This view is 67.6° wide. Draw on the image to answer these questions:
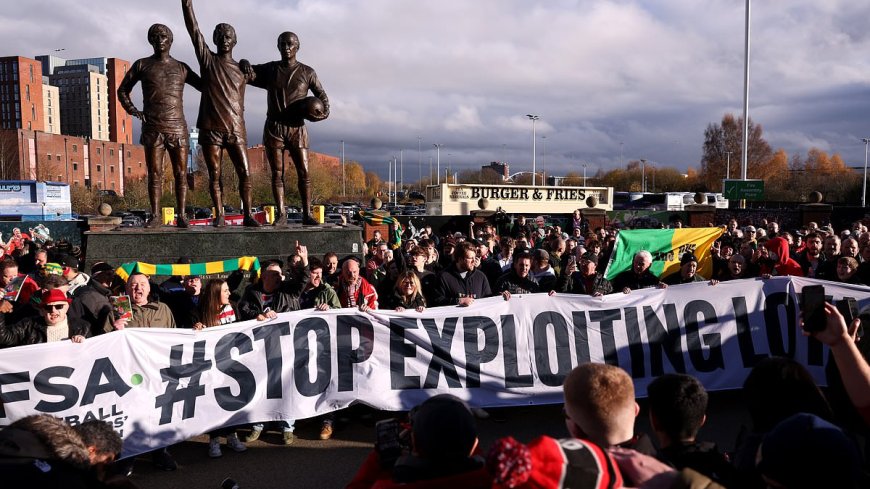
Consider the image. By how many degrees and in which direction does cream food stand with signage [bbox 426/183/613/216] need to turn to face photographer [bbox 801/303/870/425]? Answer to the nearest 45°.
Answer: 0° — it already faces them

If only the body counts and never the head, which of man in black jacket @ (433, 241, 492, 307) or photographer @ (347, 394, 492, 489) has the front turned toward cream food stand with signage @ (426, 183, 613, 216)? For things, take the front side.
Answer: the photographer

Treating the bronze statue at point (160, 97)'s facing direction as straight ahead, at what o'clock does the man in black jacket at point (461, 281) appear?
The man in black jacket is roughly at 11 o'clock from the bronze statue.

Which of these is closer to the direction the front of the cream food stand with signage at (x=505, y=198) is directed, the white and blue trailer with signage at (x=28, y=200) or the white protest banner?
the white protest banner

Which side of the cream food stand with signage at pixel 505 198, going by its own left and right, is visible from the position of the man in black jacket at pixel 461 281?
front

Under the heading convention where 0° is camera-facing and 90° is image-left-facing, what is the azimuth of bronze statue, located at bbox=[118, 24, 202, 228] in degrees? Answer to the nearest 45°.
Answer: approximately 0°

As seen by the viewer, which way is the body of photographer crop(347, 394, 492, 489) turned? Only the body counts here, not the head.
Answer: away from the camera

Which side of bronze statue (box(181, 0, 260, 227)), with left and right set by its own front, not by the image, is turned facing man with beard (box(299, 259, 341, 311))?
front

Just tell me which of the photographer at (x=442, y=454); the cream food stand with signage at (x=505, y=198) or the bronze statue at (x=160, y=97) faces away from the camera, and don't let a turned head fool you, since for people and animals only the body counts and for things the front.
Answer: the photographer

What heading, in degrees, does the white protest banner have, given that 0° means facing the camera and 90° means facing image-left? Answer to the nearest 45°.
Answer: approximately 0°
